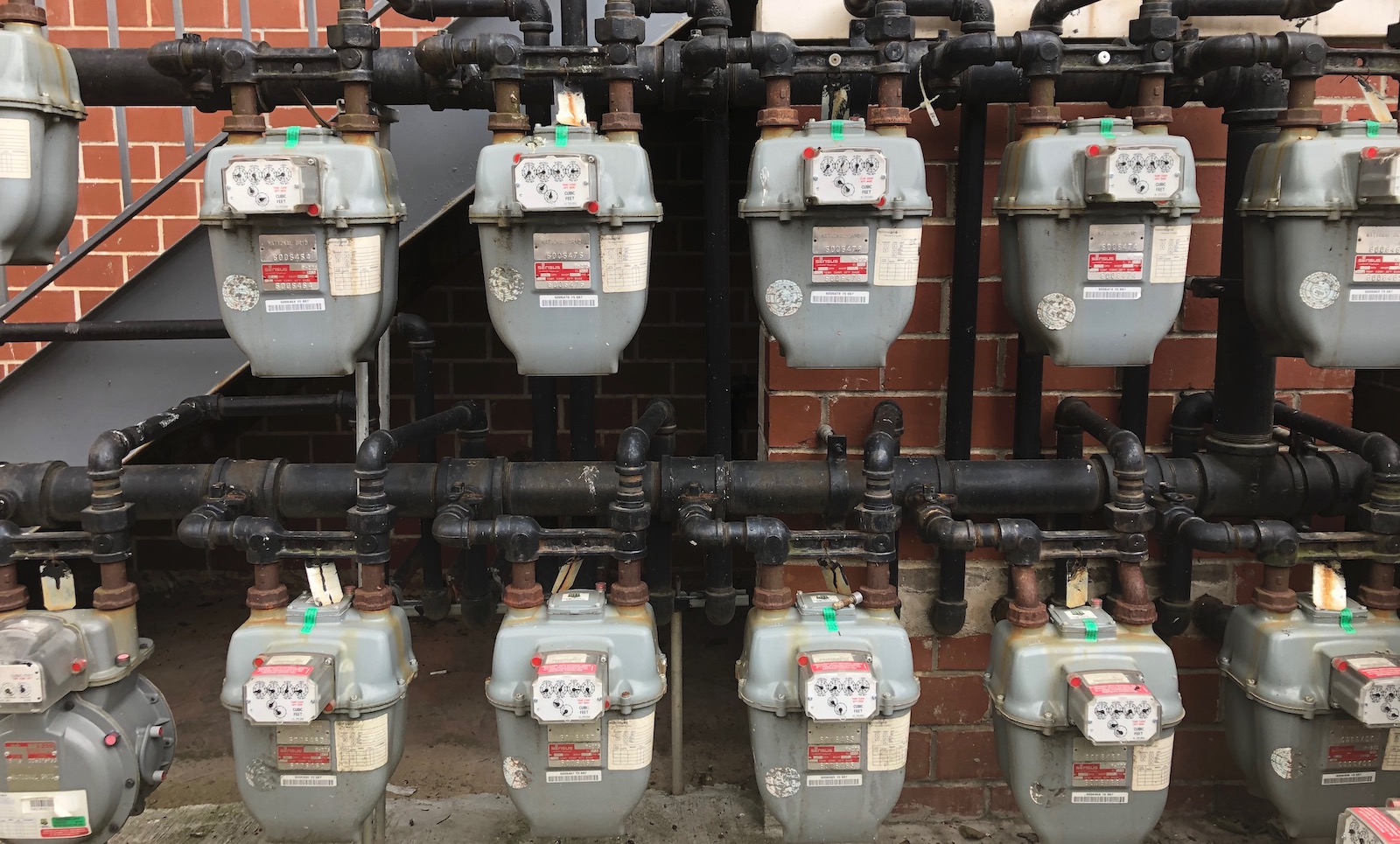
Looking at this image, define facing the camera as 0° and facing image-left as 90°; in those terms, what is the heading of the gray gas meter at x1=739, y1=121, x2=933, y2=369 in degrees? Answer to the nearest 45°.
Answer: approximately 0°

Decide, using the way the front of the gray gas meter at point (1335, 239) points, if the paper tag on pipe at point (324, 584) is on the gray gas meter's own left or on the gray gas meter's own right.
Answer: on the gray gas meter's own right

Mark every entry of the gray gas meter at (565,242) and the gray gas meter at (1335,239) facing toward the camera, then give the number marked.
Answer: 2

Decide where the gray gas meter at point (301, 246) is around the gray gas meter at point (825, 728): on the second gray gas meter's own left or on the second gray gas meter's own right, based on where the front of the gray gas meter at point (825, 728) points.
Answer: on the second gray gas meter's own right

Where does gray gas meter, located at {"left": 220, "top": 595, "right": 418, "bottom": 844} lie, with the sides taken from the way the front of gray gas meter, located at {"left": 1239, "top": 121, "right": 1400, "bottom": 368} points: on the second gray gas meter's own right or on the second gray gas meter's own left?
on the second gray gas meter's own right

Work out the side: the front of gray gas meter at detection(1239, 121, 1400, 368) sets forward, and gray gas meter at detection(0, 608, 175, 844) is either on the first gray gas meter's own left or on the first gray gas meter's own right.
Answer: on the first gray gas meter's own right

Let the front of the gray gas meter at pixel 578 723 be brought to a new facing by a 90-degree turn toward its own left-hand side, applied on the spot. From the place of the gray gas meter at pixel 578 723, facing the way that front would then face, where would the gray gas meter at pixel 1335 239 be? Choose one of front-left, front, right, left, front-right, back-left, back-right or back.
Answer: front
